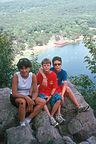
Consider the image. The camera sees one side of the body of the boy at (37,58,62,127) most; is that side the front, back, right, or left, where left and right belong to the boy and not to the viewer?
front

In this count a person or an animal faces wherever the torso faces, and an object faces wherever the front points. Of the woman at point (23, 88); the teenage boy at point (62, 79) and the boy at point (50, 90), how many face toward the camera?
3

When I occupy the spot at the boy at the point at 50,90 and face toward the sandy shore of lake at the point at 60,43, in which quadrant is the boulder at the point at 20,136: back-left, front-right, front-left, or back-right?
back-left

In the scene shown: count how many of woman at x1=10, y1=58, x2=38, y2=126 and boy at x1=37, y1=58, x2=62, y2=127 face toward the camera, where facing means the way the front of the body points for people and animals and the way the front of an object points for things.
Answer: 2

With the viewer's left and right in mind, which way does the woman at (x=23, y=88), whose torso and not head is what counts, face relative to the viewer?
facing the viewer

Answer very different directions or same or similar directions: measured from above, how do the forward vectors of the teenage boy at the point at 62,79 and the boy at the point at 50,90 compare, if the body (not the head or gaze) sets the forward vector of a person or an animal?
same or similar directions

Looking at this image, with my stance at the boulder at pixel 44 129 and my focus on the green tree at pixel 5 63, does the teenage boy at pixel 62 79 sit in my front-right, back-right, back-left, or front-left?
front-right
